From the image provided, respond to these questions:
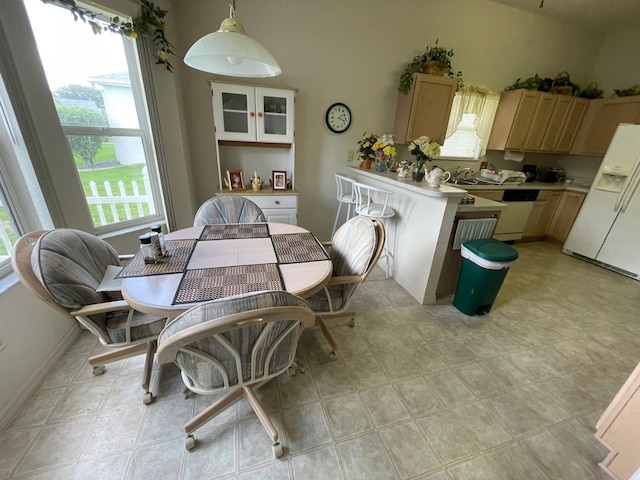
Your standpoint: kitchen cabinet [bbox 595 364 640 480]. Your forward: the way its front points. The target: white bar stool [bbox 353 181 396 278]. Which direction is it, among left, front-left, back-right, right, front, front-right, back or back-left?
front

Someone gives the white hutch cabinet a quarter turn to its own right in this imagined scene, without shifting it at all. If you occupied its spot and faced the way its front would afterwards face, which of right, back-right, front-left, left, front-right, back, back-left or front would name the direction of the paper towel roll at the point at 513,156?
back

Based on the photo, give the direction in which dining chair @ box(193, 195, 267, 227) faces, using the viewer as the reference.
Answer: facing the viewer

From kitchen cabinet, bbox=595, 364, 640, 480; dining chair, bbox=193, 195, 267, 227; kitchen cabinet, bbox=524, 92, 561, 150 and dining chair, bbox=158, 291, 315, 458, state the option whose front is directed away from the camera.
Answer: dining chair, bbox=158, 291, 315, 458

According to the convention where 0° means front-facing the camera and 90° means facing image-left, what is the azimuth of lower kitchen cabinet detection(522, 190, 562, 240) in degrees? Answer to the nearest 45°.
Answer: approximately 0°

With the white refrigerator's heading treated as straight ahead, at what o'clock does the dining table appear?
The dining table is roughly at 11 o'clock from the white refrigerator.

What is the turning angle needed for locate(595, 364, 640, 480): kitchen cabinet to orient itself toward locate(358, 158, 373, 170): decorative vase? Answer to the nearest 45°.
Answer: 0° — it already faces it

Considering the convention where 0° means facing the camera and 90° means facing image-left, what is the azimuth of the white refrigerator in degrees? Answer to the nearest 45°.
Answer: approximately 45°

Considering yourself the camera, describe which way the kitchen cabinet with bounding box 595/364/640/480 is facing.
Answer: facing to the left of the viewer

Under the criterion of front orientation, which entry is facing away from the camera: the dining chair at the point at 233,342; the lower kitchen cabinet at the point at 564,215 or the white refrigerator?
the dining chair

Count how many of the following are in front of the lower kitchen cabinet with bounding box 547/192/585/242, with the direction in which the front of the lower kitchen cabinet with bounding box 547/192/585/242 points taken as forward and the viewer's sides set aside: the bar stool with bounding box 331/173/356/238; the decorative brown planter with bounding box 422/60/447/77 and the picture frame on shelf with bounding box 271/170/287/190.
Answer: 3

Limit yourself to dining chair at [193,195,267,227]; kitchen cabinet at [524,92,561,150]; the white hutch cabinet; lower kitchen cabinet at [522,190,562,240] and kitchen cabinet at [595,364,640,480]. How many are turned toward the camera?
4

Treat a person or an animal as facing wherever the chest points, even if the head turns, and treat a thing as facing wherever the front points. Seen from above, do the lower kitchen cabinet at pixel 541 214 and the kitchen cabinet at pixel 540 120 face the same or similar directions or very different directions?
same or similar directions

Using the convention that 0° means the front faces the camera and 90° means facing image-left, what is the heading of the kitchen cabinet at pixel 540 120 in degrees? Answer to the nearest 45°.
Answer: approximately 0°

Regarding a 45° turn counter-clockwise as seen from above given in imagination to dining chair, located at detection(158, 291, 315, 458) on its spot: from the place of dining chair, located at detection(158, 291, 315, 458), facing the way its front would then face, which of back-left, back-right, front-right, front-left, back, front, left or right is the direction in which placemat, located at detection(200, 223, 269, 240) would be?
front-right
